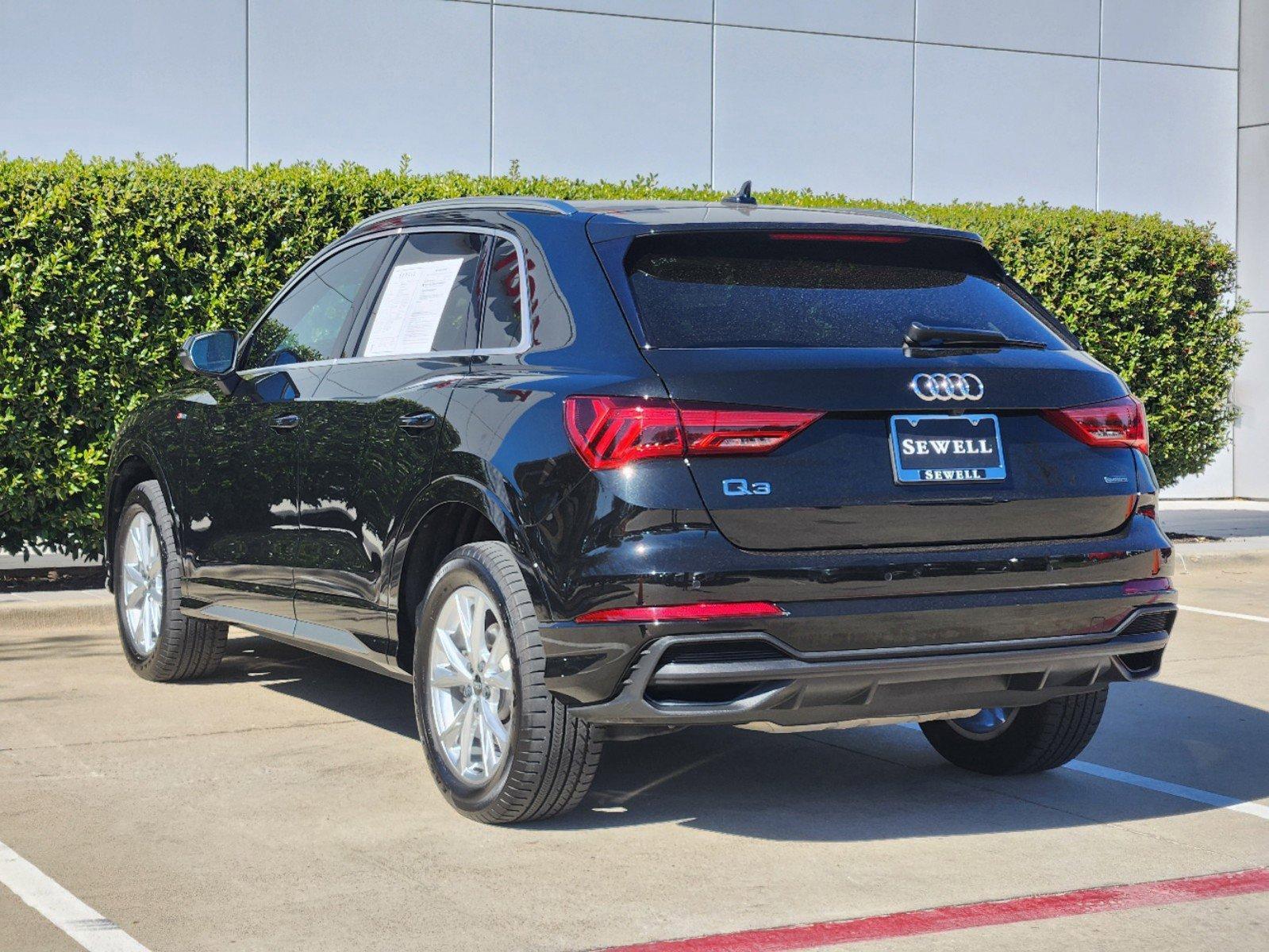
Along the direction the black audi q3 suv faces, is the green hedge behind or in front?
in front

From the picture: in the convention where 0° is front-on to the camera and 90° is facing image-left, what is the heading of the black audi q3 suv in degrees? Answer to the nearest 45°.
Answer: approximately 135°
